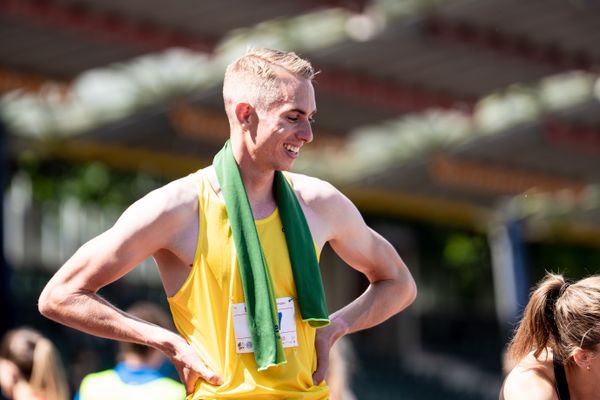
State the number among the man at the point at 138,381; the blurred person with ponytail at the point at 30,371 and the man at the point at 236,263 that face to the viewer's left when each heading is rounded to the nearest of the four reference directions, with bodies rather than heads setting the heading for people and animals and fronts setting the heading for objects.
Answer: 1

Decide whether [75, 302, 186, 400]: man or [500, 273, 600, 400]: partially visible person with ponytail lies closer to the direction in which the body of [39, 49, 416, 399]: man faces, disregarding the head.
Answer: the partially visible person with ponytail

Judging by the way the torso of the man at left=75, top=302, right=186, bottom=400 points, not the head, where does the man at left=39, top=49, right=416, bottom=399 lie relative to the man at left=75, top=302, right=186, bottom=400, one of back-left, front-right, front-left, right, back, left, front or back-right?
back

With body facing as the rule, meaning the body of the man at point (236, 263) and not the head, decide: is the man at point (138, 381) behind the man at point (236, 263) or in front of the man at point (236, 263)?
behind

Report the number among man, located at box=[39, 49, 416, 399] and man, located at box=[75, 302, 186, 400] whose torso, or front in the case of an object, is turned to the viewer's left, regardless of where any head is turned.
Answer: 0

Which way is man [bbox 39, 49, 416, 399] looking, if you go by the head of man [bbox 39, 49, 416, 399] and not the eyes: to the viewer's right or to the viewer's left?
to the viewer's right

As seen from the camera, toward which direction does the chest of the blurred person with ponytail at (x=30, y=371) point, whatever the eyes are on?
to the viewer's left

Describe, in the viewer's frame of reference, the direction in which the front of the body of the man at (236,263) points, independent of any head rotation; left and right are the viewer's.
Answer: facing the viewer and to the right of the viewer

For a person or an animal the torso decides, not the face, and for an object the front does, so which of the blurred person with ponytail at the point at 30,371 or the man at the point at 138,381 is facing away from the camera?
the man

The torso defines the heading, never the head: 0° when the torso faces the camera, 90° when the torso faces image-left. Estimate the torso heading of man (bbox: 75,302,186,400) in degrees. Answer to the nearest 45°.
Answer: approximately 180°

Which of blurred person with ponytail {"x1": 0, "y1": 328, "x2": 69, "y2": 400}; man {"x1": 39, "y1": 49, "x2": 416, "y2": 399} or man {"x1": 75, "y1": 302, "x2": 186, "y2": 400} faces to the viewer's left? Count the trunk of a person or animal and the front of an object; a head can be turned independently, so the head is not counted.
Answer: the blurred person with ponytail
